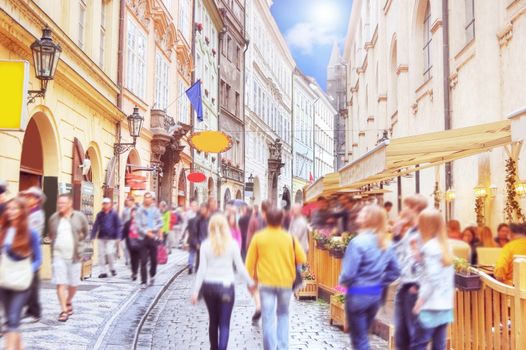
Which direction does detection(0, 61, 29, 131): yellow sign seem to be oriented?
toward the camera

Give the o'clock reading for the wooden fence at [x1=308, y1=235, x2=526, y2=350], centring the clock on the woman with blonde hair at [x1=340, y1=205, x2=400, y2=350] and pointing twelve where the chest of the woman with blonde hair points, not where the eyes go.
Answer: The wooden fence is roughly at 4 o'clock from the woman with blonde hair.

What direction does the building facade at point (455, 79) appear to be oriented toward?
to the viewer's left

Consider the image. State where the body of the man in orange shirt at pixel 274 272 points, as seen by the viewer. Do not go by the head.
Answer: away from the camera

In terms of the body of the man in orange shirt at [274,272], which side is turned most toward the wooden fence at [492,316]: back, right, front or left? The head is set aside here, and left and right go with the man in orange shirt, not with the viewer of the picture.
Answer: right

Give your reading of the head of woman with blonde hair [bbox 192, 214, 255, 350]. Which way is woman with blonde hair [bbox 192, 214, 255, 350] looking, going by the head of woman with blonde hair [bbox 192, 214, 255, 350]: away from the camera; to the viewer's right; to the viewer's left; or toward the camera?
away from the camera

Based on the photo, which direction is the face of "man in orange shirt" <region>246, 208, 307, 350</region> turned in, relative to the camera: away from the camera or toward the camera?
away from the camera
